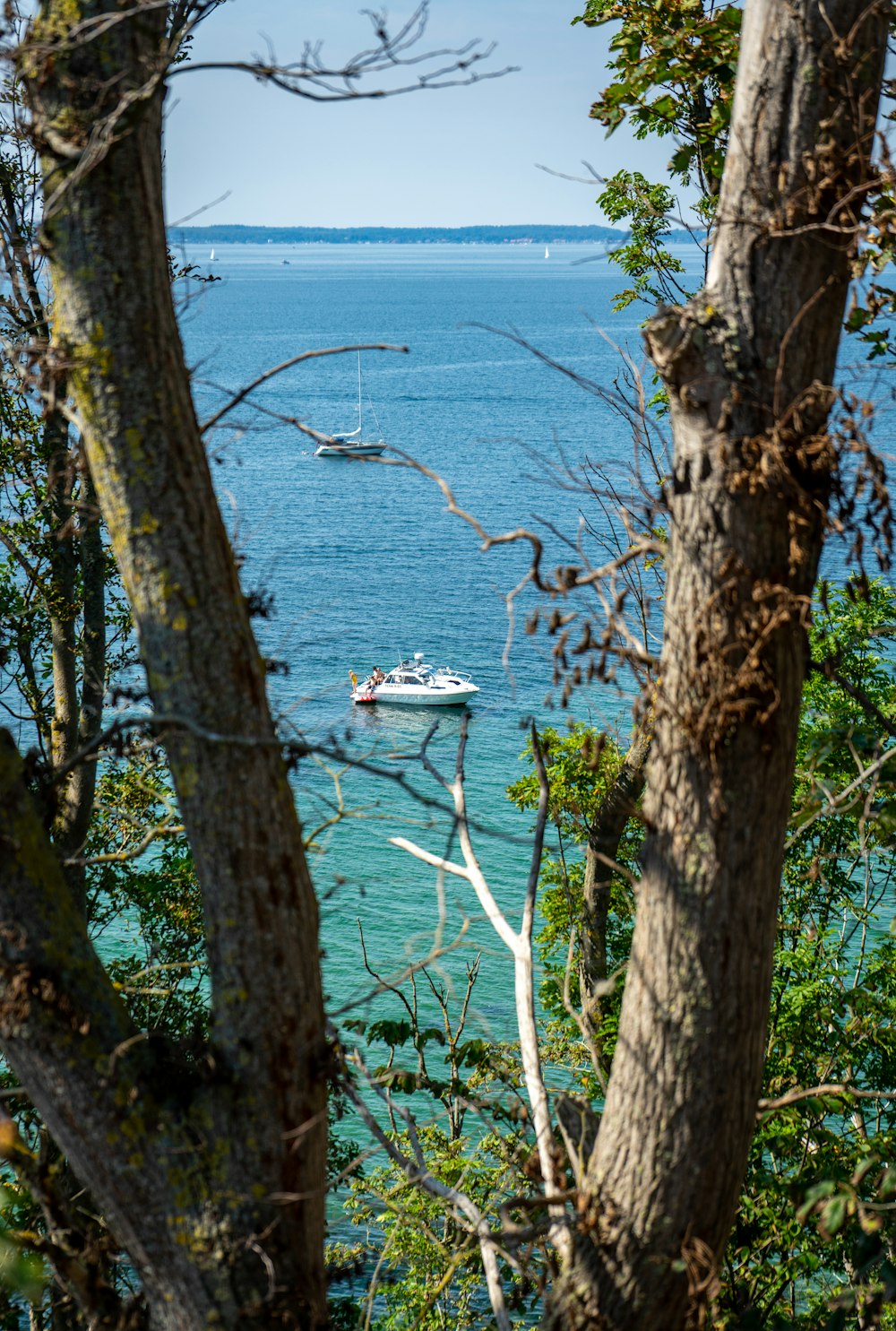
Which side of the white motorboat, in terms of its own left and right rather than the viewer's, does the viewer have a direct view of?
right

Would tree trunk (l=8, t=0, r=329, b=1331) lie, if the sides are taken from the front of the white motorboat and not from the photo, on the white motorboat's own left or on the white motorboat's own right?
on the white motorboat's own right

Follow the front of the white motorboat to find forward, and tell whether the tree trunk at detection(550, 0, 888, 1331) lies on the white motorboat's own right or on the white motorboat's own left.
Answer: on the white motorboat's own right
